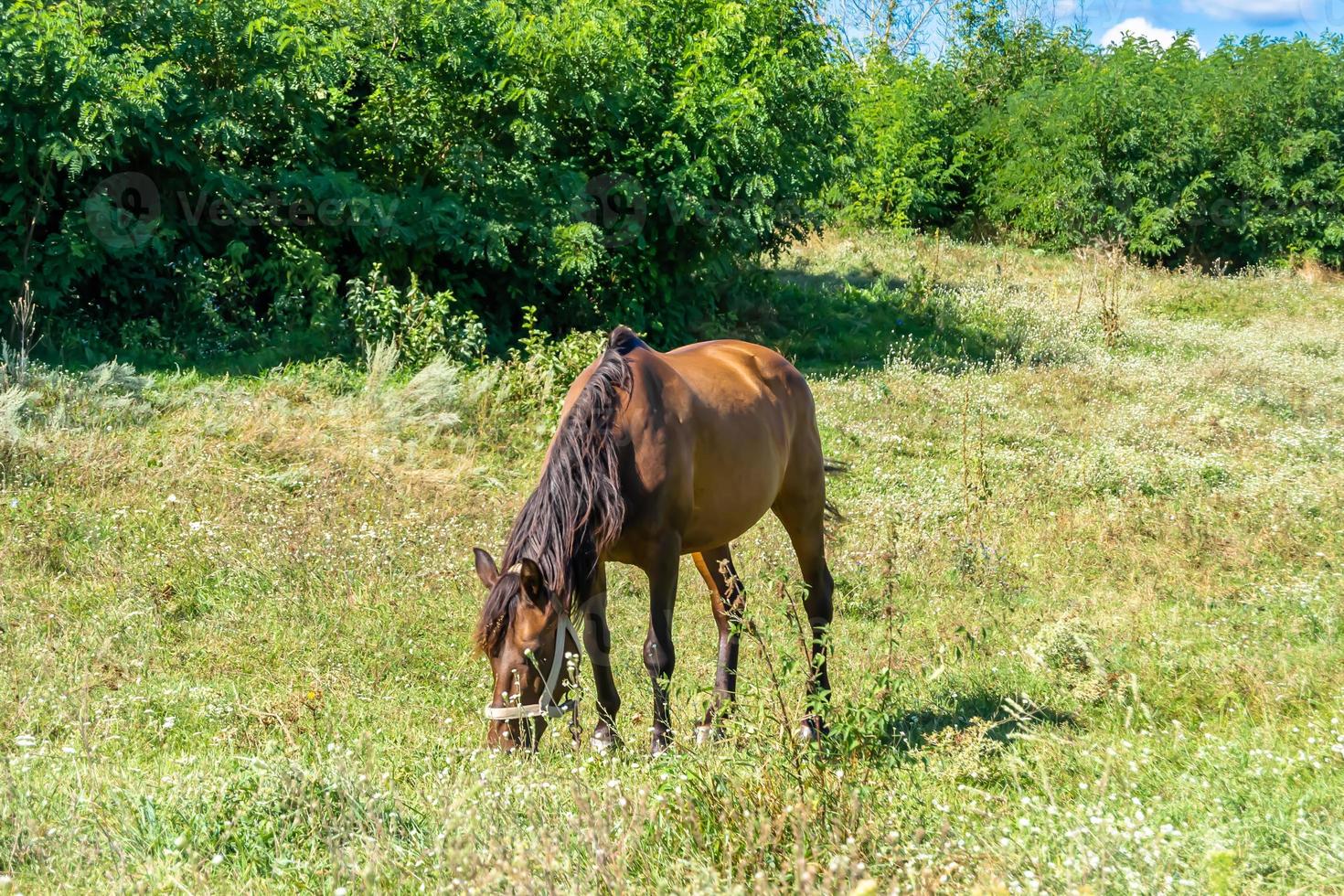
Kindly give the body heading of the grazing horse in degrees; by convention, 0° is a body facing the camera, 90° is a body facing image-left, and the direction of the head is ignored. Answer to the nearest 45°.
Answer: approximately 45°

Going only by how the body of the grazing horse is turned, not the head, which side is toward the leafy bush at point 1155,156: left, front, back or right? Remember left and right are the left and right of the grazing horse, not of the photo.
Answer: back

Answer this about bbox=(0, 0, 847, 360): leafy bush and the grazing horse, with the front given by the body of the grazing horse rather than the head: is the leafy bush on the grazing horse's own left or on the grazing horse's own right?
on the grazing horse's own right
